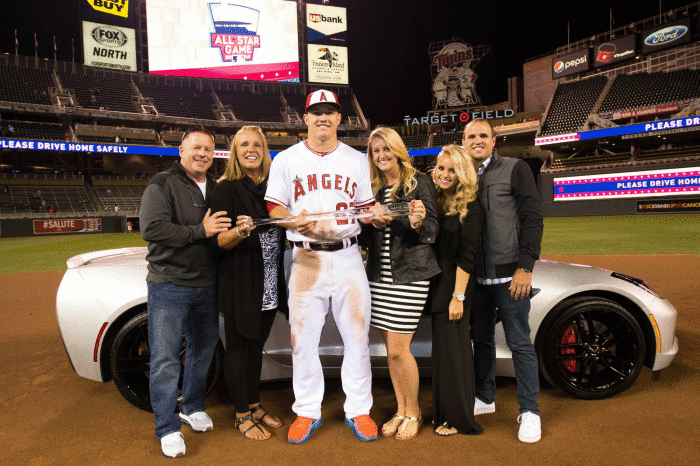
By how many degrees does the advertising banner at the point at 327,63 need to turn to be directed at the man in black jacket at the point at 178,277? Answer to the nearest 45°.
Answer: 0° — it already faces them

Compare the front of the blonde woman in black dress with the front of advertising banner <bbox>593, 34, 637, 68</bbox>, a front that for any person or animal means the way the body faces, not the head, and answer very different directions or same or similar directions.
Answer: same or similar directions

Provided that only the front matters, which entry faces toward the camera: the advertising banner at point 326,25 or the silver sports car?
the advertising banner

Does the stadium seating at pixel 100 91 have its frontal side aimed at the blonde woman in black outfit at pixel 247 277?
yes

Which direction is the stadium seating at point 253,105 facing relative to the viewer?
toward the camera

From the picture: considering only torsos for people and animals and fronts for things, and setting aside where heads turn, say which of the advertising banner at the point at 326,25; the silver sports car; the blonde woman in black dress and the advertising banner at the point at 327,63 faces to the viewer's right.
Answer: the silver sports car

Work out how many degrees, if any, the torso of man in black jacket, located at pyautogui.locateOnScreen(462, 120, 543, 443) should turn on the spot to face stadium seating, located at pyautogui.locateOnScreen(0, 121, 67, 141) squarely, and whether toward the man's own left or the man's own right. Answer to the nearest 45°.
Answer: approximately 90° to the man's own right

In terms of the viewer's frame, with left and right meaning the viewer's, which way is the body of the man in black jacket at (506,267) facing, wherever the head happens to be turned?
facing the viewer and to the left of the viewer

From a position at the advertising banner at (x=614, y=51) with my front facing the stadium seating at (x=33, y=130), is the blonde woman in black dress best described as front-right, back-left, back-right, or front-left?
front-left

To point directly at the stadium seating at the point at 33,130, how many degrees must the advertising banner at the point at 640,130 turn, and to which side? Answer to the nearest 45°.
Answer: approximately 45° to its right

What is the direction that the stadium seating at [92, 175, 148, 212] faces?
toward the camera

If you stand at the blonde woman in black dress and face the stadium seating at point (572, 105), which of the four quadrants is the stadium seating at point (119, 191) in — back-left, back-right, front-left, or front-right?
front-left

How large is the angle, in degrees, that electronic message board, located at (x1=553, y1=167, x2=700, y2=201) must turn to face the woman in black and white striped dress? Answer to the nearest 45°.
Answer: approximately 45° to its left

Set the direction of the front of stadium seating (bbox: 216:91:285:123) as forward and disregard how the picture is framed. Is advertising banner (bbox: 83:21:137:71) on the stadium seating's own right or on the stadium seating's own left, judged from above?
on the stadium seating's own right

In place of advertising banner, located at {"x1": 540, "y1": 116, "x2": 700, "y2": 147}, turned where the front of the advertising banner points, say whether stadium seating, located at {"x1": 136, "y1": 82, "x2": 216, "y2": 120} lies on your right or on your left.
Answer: on your right

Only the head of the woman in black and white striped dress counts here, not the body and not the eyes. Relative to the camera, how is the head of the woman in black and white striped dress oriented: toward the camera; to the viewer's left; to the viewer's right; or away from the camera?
toward the camera

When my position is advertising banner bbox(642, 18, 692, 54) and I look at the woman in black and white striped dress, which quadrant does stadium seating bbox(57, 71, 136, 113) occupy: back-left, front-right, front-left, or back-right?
front-right

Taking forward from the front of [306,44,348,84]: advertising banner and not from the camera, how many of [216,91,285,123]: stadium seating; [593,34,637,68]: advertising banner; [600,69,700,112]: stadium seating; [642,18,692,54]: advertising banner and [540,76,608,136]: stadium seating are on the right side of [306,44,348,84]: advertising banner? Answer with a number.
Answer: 1

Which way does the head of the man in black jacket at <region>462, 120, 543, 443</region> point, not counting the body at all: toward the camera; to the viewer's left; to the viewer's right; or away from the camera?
toward the camera

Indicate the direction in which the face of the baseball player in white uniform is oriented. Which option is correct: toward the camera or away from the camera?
toward the camera
